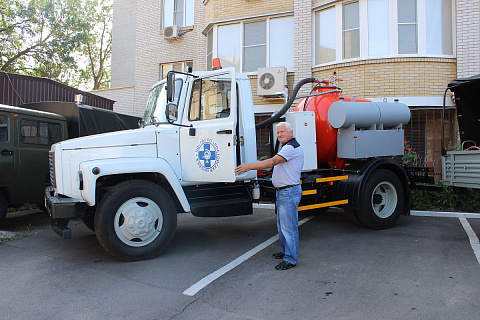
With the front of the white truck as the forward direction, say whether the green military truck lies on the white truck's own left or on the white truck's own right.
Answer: on the white truck's own right

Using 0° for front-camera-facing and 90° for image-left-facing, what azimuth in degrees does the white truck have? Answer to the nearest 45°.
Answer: approximately 45°

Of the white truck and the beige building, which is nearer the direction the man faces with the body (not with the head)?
the white truck

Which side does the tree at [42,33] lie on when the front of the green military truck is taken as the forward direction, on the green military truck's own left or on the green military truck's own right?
on the green military truck's own right

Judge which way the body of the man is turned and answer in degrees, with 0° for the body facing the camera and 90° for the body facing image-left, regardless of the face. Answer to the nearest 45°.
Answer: approximately 90°

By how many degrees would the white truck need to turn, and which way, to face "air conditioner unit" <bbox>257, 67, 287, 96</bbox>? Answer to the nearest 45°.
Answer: approximately 135° to its right
